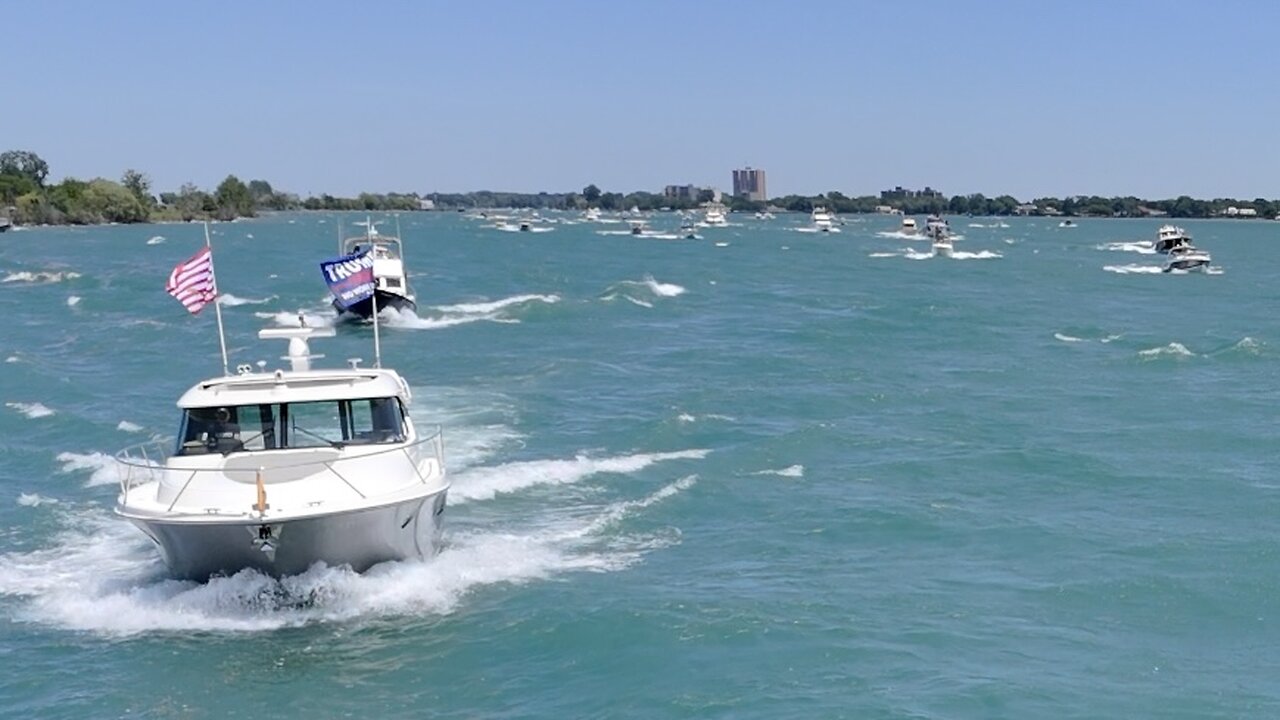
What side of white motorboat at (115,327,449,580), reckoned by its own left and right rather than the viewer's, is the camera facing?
front
